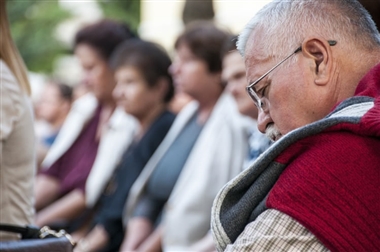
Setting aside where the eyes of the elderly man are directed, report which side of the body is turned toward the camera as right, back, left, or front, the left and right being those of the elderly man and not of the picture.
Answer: left

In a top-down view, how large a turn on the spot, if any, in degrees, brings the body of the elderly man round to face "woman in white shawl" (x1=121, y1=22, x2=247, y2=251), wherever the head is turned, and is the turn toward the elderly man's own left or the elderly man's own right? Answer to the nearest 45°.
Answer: approximately 90° to the elderly man's own right

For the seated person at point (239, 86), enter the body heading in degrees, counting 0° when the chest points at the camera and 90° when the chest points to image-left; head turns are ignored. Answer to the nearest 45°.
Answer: approximately 45°
